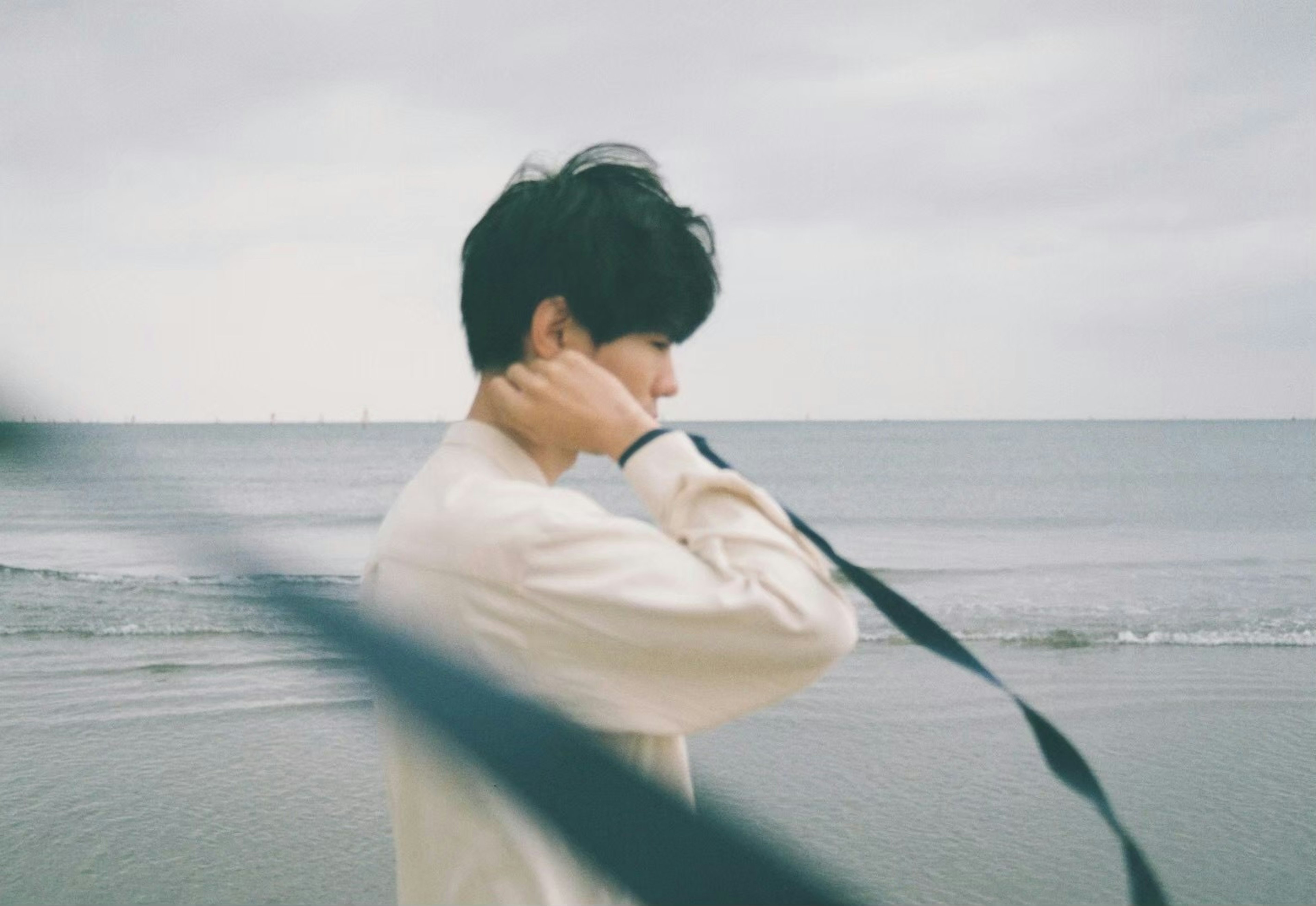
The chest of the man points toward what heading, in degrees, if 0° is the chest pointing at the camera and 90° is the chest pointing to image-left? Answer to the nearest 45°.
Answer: approximately 270°

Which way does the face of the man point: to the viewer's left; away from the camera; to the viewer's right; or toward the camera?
to the viewer's right
